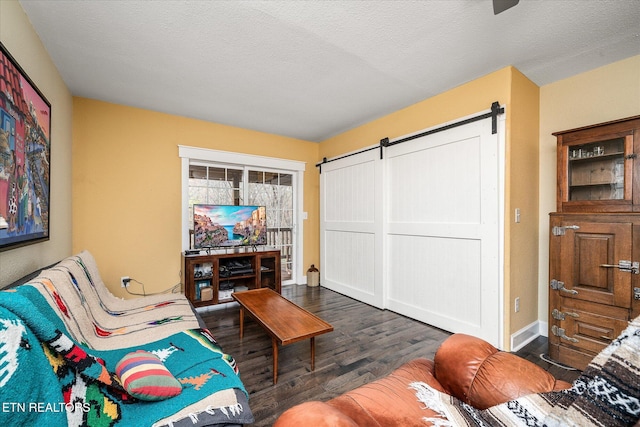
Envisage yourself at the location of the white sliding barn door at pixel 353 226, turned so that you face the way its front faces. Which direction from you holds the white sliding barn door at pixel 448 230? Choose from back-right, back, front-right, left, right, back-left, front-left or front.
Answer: left

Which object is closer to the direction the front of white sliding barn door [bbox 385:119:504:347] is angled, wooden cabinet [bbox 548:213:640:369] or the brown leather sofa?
the brown leather sofa

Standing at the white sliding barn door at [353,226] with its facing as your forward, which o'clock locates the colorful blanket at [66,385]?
The colorful blanket is roughly at 11 o'clock from the white sliding barn door.

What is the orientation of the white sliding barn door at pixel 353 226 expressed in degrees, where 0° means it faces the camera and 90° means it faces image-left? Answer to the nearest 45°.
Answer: approximately 45°

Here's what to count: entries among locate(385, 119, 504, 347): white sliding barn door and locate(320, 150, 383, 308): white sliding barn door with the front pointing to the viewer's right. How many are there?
0

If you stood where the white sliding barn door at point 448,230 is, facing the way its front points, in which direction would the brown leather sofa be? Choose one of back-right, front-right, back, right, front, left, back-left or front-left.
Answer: front-left

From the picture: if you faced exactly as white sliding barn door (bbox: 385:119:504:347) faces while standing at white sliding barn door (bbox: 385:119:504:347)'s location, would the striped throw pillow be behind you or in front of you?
in front

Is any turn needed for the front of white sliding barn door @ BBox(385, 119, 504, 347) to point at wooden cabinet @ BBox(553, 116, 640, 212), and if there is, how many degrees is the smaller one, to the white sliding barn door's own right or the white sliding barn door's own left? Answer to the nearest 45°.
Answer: approximately 135° to the white sliding barn door's own left

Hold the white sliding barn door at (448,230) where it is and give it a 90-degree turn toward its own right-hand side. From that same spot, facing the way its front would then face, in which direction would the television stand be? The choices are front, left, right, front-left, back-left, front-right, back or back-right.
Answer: front-left

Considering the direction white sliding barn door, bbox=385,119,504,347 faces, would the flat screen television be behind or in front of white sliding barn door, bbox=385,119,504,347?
in front

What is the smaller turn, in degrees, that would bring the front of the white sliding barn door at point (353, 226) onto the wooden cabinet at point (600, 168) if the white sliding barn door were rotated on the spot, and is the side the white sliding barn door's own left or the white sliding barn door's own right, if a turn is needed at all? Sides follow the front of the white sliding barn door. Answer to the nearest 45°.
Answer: approximately 90° to the white sliding barn door's own left

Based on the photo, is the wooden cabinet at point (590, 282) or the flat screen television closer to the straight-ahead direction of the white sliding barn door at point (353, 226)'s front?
the flat screen television

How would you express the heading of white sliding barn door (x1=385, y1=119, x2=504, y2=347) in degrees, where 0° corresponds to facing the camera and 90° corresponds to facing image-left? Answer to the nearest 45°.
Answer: approximately 45°

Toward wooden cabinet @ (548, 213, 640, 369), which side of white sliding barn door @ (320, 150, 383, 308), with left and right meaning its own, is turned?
left
